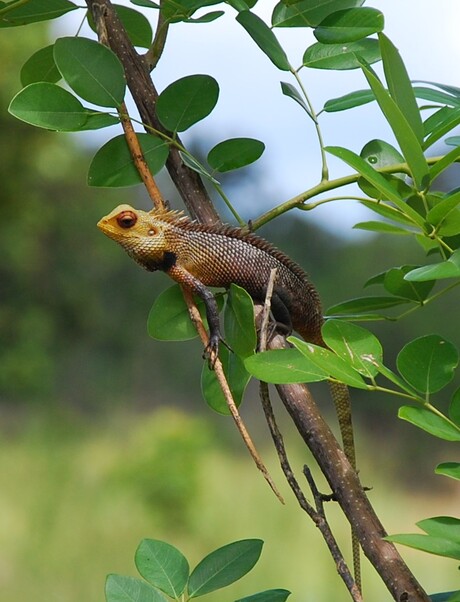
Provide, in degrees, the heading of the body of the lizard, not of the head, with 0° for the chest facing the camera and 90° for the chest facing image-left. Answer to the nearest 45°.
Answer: approximately 90°
